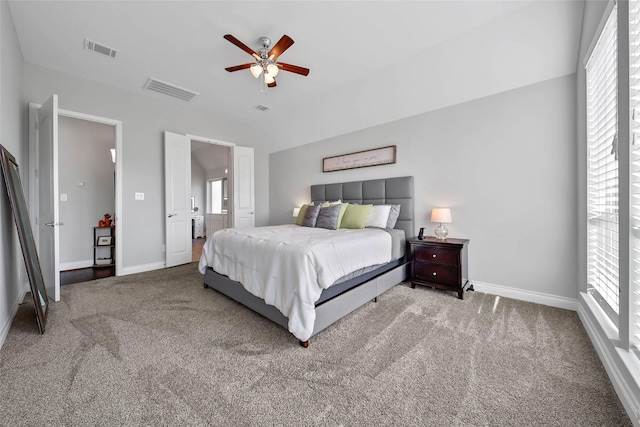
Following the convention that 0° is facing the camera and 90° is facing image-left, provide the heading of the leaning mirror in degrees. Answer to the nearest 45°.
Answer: approximately 270°

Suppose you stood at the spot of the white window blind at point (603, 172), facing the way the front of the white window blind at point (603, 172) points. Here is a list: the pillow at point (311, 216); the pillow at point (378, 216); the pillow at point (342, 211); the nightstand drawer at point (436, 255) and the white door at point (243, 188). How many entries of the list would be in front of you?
5

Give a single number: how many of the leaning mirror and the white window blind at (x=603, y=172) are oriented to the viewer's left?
1

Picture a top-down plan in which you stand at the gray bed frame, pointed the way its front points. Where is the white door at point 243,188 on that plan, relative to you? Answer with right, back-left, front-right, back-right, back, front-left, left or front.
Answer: right

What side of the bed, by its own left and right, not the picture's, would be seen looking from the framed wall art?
back

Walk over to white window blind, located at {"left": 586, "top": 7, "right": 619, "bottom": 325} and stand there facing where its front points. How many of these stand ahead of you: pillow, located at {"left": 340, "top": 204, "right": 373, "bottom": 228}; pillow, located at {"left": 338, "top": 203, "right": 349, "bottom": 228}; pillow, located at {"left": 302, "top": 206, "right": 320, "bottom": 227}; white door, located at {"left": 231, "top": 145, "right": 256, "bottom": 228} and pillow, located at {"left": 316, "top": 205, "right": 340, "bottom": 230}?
5

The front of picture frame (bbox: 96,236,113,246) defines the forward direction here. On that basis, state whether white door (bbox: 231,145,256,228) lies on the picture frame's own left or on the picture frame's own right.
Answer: on the picture frame's own left

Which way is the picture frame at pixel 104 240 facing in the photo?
toward the camera

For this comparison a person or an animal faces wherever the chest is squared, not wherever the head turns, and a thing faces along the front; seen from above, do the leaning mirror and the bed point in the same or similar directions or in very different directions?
very different directions

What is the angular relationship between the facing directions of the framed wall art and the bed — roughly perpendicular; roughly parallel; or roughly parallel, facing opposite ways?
roughly parallel

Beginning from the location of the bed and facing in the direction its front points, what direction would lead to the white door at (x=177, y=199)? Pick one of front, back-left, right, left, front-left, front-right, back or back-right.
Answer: right

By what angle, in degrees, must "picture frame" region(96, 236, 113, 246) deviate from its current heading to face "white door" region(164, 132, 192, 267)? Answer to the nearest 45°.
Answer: approximately 45° to its left

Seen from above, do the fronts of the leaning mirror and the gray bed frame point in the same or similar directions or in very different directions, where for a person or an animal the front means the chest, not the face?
very different directions

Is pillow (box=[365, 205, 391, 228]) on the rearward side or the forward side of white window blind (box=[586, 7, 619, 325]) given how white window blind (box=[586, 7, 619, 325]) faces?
on the forward side

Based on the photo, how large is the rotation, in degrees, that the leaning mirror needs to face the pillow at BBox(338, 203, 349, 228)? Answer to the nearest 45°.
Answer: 0° — it already faces it
